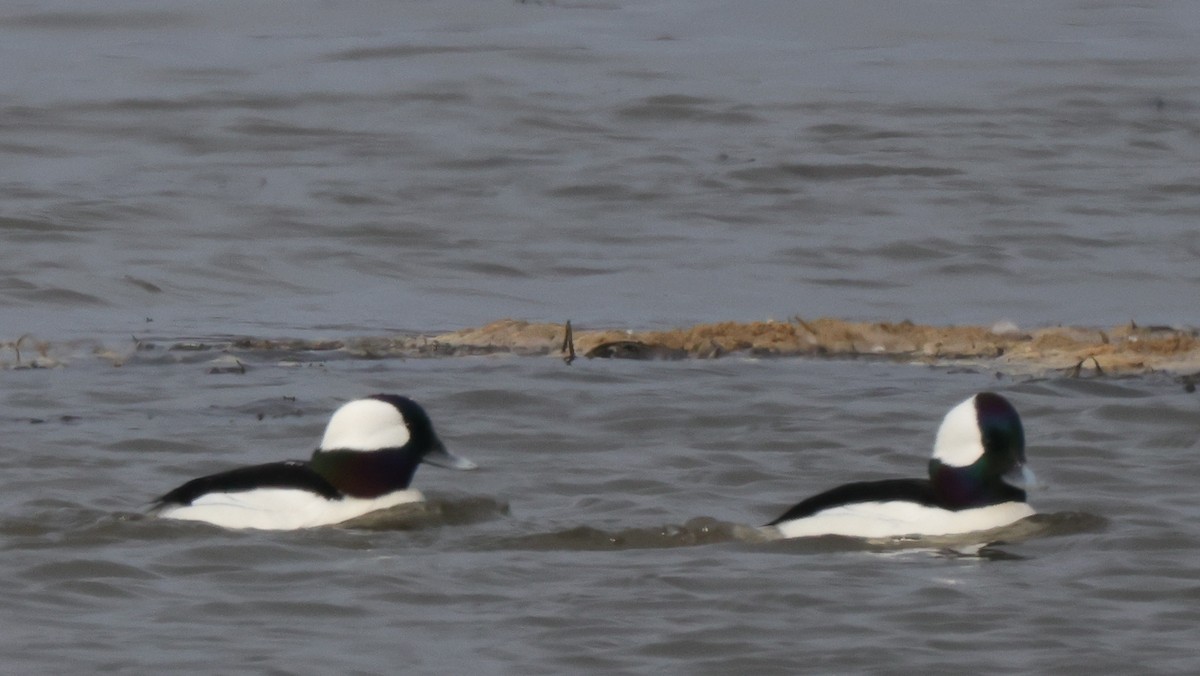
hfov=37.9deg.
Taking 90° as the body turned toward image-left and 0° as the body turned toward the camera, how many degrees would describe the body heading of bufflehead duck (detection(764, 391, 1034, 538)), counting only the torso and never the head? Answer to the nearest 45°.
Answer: approximately 270°

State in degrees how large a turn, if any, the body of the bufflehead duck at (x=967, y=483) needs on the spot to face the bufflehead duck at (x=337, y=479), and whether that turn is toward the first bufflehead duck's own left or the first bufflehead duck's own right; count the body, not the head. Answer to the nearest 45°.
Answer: approximately 180°

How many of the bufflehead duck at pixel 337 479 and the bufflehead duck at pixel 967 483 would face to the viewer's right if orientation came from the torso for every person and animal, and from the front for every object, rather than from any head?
2

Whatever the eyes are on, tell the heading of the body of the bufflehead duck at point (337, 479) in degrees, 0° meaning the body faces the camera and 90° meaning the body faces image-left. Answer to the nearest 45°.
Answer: approximately 270°

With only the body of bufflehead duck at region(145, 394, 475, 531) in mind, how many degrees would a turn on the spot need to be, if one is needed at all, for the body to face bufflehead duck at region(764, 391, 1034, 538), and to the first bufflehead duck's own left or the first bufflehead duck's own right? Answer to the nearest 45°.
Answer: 0° — it already faces it
